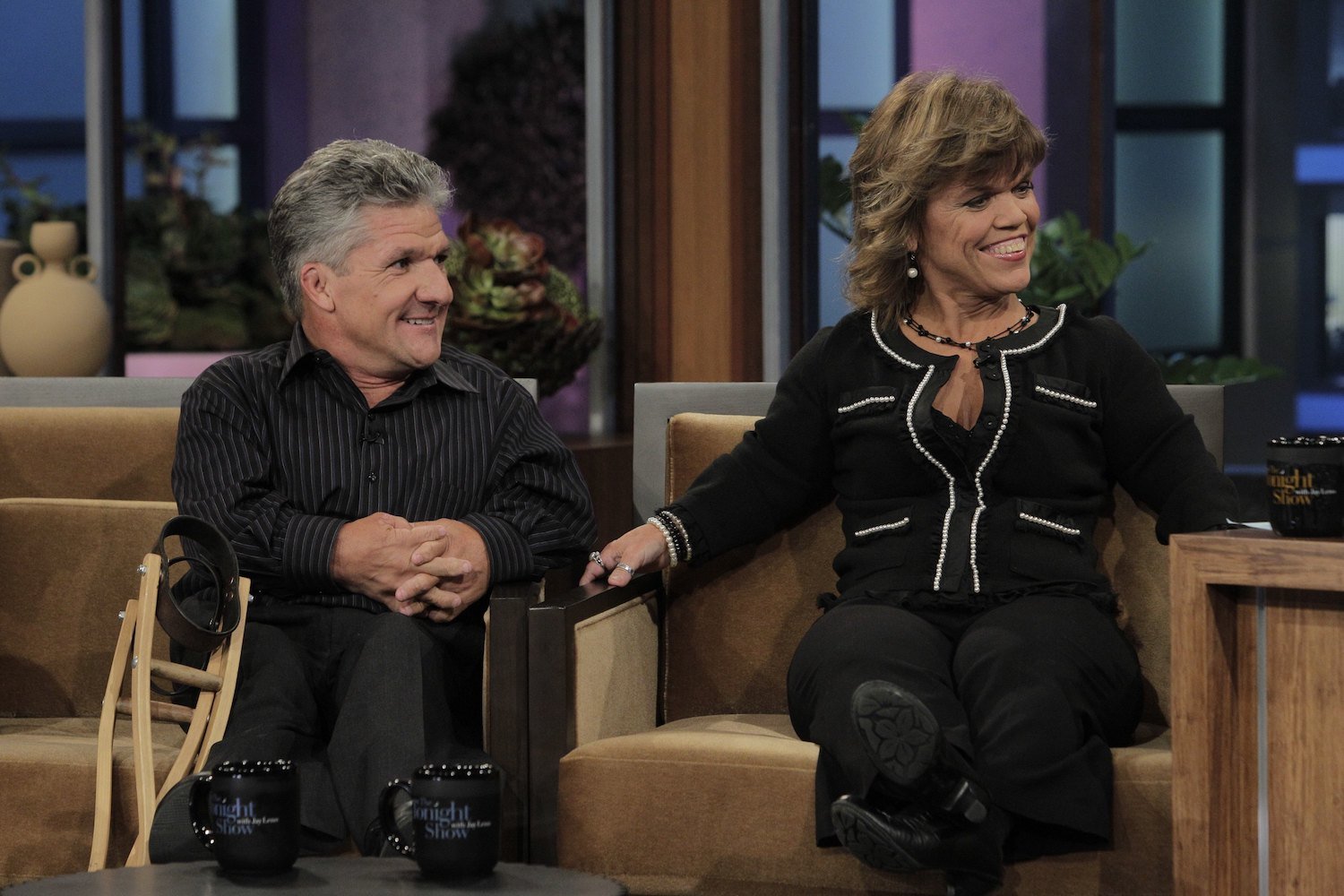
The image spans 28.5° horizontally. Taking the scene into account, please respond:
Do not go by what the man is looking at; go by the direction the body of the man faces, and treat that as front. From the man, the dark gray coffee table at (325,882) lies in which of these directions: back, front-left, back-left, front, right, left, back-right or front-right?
front

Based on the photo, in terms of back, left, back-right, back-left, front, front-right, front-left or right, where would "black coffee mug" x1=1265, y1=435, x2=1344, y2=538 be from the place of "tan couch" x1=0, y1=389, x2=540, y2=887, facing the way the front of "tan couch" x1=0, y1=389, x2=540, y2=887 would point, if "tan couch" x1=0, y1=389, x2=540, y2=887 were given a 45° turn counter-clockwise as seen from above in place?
front

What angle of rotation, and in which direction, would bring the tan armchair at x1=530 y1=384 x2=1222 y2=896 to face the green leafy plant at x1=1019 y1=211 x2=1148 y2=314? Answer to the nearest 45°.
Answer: approximately 180°

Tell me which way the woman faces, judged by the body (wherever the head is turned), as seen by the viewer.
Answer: toward the camera

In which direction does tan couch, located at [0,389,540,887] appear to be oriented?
toward the camera

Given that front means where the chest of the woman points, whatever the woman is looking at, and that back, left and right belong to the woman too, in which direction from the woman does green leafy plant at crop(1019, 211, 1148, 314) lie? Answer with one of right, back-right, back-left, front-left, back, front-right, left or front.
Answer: back

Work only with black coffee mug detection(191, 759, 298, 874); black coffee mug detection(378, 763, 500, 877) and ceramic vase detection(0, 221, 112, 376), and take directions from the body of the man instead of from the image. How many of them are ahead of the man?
2

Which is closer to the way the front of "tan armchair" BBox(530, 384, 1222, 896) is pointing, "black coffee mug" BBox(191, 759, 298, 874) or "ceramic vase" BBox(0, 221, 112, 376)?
the black coffee mug

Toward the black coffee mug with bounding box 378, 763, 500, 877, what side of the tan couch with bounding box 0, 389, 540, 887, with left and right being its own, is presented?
front

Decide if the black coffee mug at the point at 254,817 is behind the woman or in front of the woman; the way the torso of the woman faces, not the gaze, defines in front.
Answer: in front

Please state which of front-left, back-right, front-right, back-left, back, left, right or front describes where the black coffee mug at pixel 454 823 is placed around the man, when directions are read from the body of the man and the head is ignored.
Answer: front

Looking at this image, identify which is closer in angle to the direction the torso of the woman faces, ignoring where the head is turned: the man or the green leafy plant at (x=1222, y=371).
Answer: the man
